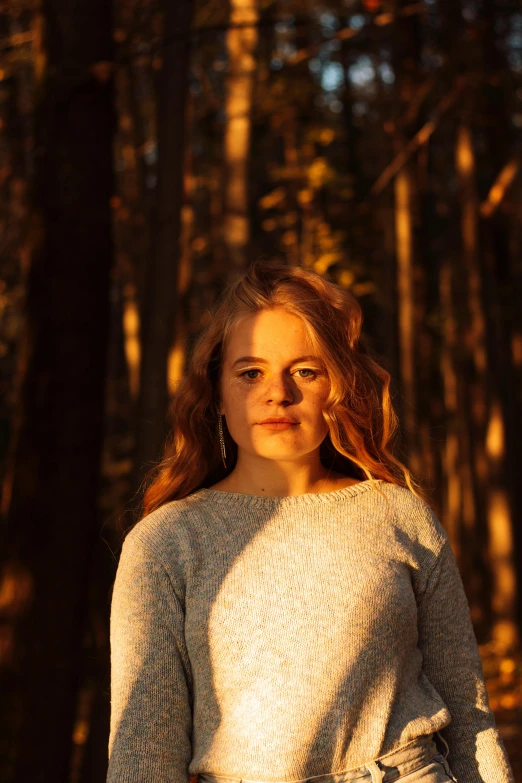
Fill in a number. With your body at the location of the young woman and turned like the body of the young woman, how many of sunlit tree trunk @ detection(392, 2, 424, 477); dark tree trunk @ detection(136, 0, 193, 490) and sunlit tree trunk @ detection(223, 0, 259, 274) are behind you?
3

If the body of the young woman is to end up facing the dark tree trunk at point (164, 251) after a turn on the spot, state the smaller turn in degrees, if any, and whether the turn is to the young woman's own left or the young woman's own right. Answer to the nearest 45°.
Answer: approximately 180°

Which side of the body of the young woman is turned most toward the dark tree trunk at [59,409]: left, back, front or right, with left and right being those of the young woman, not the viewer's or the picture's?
back

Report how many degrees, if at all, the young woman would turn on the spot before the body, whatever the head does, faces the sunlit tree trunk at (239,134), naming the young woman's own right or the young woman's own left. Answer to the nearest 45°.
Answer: approximately 180°

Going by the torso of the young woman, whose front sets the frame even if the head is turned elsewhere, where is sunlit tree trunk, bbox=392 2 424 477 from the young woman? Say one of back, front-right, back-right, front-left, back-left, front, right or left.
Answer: back

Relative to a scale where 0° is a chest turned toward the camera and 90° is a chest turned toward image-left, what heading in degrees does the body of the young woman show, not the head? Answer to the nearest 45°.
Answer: approximately 0°
